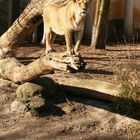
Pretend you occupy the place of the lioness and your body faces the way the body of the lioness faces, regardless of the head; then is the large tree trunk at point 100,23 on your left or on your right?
on your left

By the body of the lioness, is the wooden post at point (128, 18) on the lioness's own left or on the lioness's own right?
on the lioness's own left
